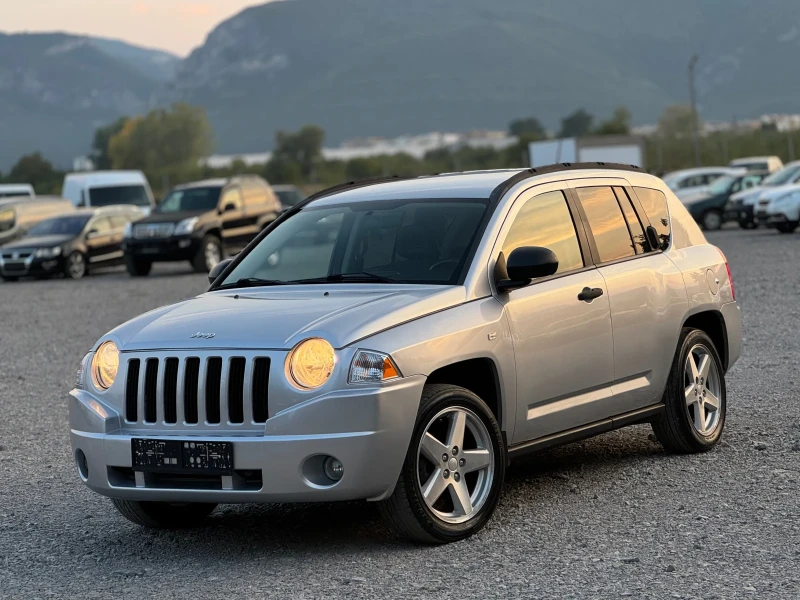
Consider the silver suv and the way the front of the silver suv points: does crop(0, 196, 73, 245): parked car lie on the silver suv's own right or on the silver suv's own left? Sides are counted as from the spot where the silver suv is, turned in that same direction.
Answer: on the silver suv's own right

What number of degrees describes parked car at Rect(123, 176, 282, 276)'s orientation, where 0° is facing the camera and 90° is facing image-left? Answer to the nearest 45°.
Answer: approximately 45°

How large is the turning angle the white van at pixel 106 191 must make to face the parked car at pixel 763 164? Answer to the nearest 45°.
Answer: approximately 45° to its left

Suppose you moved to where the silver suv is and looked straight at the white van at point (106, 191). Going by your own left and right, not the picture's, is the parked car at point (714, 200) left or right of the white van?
right

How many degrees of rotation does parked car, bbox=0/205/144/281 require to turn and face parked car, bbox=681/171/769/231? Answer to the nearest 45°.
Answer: approximately 135° to its left

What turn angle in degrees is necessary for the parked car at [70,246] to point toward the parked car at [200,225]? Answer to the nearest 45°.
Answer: approximately 90° to its left

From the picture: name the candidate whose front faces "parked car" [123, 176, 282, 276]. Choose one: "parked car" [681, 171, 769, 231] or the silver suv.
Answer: "parked car" [681, 171, 769, 231]

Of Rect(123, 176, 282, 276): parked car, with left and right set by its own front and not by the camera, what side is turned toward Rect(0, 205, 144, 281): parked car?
right

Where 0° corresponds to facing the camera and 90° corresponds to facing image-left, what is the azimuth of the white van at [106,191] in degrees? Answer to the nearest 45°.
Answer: approximately 315°

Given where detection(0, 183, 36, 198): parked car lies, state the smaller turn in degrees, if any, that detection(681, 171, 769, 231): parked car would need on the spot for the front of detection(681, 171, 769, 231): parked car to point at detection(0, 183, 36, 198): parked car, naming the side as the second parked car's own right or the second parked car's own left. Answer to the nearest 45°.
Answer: approximately 45° to the second parked car's own right

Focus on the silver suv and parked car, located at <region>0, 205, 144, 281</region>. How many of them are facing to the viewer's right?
0

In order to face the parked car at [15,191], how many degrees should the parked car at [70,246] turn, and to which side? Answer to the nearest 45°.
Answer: approximately 135° to its right
